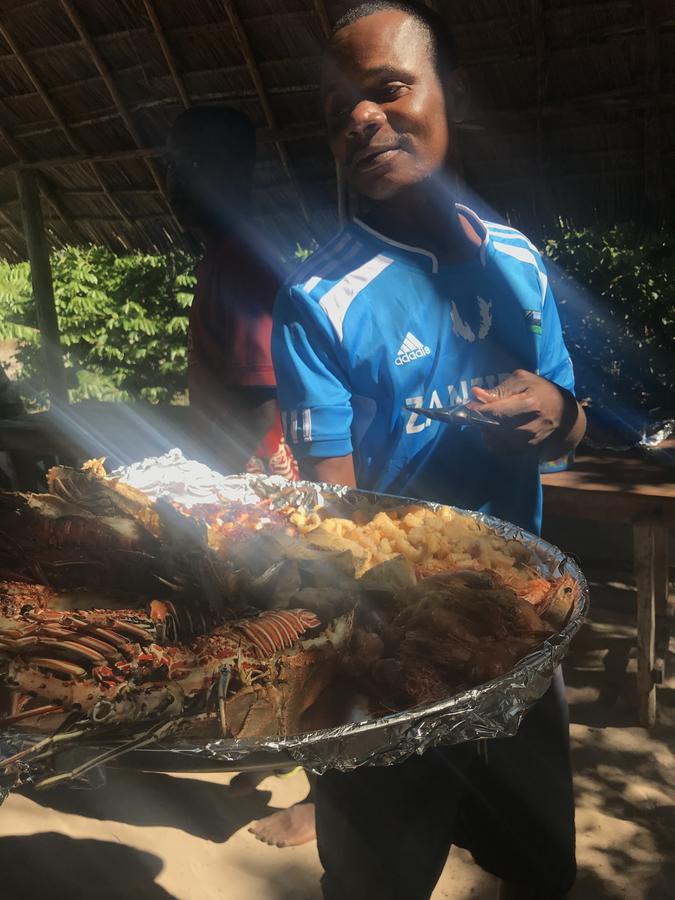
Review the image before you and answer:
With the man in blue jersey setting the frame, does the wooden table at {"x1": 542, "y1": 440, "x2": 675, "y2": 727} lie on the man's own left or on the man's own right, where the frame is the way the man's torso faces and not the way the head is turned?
on the man's own left

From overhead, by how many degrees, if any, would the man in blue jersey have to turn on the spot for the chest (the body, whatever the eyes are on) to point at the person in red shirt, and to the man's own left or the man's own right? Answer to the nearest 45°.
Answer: approximately 180°

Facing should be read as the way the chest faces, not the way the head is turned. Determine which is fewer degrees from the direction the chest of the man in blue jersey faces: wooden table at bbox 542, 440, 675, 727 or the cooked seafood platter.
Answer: the cooked seafood platter

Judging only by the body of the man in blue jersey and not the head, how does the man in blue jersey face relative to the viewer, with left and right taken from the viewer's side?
facing the viewer and to the right of the viewer

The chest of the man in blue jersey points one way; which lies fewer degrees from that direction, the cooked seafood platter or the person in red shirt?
the cooked seafood platter
